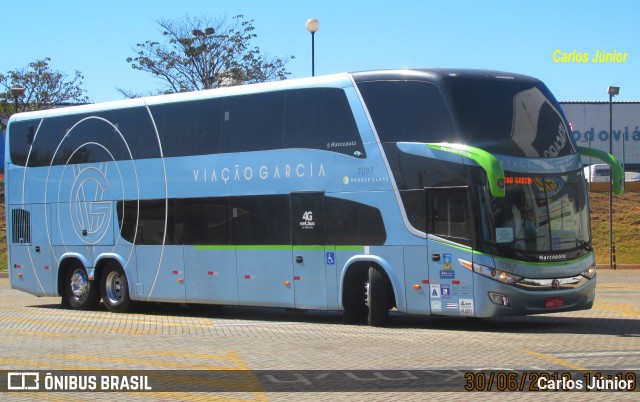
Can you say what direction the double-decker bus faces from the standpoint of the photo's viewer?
facing the viewer and to the right of the viewer
